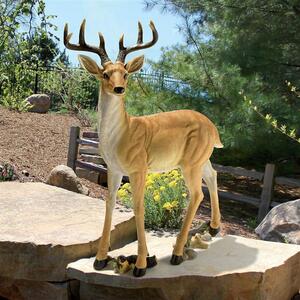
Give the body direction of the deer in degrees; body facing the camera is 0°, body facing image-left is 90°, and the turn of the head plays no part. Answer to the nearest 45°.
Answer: approximately 45°

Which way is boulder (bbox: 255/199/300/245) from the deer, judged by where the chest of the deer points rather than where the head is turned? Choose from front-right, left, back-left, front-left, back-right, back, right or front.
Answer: back

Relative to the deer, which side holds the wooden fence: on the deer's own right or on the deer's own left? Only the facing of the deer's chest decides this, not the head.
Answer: on the deer's own right

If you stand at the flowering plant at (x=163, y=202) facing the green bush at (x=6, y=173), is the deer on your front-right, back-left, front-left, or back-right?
back-left

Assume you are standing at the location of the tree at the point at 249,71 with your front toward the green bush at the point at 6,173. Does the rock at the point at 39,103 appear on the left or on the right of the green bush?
right

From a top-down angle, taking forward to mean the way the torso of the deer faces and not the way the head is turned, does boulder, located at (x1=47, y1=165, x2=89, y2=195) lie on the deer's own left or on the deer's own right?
on the deer's own right

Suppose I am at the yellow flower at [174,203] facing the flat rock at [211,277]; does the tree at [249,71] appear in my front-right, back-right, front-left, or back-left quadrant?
back-left
